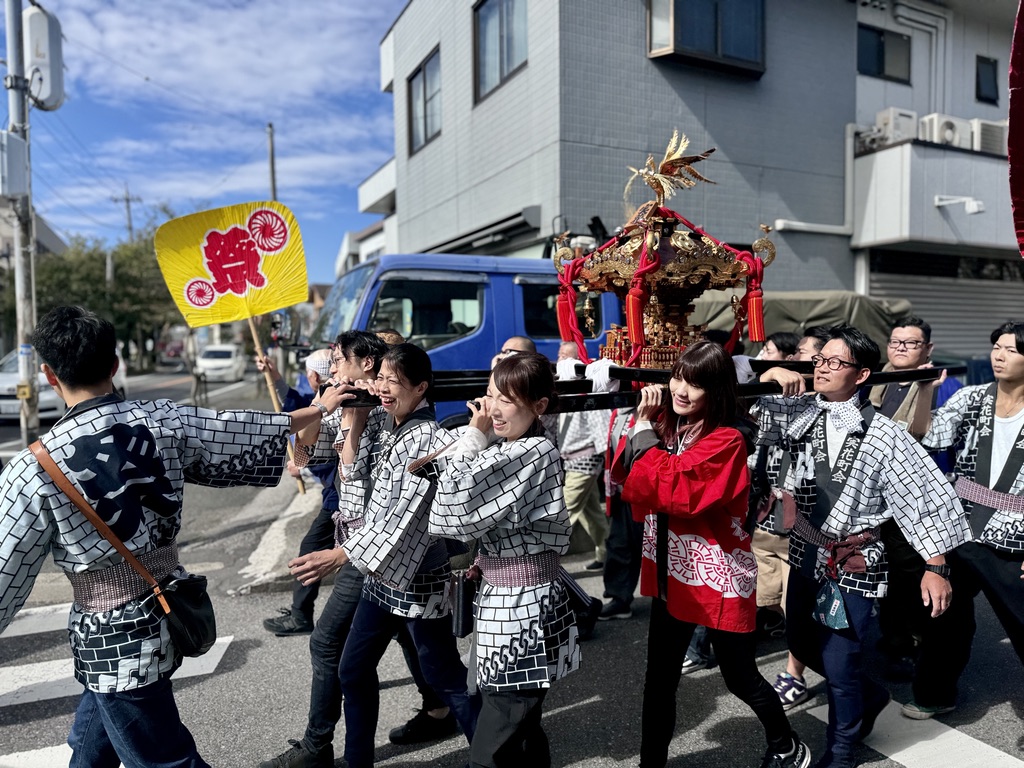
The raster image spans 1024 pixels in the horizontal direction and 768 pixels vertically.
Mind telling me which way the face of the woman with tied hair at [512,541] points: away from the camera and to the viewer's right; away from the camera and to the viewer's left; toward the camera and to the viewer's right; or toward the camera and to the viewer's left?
toward the camera and to the viewer's left

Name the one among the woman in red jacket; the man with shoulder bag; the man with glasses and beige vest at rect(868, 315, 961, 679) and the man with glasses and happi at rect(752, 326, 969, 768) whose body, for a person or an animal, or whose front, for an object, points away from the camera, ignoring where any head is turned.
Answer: the man with shoulder bag

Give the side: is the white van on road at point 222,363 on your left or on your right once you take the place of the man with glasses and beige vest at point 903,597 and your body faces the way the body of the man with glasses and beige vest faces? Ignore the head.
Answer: on your right

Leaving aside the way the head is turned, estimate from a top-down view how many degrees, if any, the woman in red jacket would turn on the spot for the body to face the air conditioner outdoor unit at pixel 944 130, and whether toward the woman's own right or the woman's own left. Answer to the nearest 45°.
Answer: approximately 135° to the woman's own right

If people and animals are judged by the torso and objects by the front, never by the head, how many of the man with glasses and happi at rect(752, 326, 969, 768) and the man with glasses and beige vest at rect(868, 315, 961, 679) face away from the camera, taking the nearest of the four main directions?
0

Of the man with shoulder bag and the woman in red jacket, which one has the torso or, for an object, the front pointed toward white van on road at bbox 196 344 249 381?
the man with shoulder bag

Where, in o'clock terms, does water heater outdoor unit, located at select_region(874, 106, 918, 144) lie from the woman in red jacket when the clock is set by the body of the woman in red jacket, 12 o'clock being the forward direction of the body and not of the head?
The water heater outdoor unit is roughly at 5 o'clock from the woman in red jacket.

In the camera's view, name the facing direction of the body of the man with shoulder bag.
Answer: away from the camera

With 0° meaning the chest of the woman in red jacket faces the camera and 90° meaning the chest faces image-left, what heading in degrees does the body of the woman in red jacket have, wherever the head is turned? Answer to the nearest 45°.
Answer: approximately 45°

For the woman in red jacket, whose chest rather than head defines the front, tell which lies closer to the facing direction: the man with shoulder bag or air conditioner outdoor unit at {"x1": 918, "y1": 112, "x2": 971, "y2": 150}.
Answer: the man with shoulder bag

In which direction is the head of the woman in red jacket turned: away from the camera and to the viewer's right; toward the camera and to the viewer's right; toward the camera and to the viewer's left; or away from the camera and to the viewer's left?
toward the camera and to the viewer's left

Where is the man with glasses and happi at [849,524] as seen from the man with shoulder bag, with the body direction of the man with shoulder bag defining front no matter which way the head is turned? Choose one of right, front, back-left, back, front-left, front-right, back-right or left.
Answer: right
